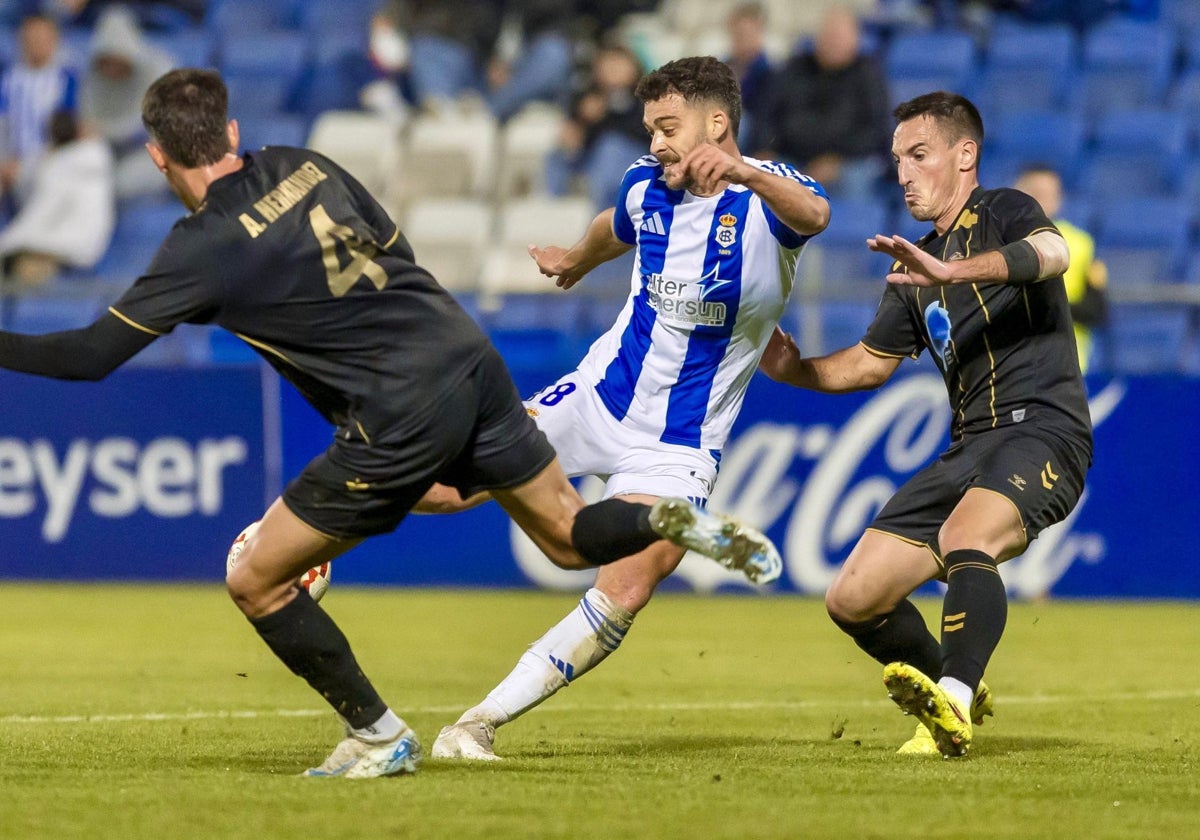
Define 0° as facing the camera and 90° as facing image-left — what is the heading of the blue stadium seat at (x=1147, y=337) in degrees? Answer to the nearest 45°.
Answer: approximately 0°

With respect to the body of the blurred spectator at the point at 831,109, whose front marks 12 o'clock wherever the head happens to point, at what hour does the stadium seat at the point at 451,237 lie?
The stadium seat is roughly at 3 o'clock from the blurred spectator.

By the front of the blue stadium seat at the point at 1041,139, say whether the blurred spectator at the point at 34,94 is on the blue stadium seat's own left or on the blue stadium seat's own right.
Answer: on the blue stadium seat's own right

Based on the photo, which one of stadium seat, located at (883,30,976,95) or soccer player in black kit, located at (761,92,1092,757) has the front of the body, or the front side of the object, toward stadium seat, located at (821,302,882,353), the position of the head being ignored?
stadium seat, located at (883,30,976,95)

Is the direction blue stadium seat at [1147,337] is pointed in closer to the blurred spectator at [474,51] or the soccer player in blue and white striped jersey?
the soccer player in blue and white striped jersey

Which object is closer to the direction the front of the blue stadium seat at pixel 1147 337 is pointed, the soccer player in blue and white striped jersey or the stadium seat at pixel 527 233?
the soccer player in blue and white striped jersey

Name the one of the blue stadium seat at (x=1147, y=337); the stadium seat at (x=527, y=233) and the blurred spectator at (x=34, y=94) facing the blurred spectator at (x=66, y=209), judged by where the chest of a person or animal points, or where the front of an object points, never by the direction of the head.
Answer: the blurred spectator at (x=34, y=94)
